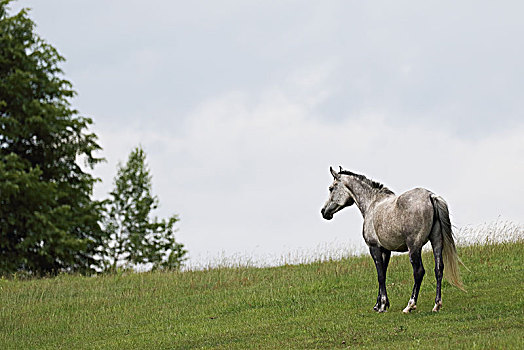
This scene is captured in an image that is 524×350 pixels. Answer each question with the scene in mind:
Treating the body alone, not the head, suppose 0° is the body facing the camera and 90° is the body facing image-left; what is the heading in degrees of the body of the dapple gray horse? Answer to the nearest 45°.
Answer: approximately 135°

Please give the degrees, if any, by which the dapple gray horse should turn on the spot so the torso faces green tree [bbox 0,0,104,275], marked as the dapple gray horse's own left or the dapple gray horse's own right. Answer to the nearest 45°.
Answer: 0° — it already faces it
